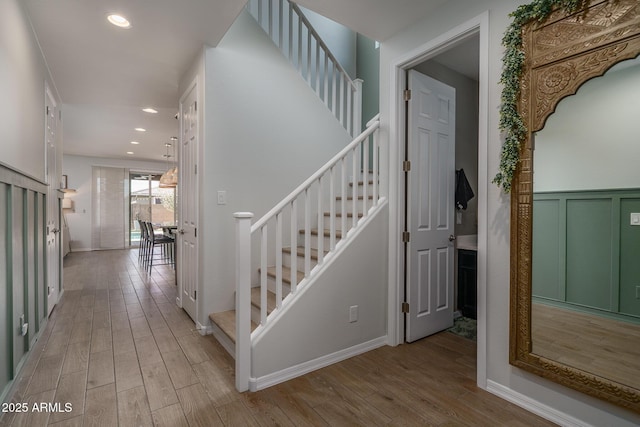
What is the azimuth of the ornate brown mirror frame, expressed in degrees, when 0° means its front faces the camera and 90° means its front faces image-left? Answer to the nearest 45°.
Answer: approximately 45°

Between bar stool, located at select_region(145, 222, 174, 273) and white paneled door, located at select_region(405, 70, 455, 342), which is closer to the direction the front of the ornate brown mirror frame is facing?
the bar stool

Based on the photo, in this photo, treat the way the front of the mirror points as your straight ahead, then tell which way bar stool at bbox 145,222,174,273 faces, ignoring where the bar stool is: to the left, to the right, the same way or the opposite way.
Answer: the opposite way

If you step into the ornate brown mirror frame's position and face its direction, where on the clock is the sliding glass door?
The sliding glass door is roughly at 2 o'clock from the ornate brown mirror frame.

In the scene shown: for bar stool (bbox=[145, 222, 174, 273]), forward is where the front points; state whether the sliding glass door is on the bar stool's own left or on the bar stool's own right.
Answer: on the bar stool's own left

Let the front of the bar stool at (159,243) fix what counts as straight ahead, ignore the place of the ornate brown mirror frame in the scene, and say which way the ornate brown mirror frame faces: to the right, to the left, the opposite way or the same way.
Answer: the opposite way

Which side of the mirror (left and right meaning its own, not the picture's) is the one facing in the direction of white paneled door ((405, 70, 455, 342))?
right

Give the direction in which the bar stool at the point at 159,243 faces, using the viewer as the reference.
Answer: facing to the right of the viewer
